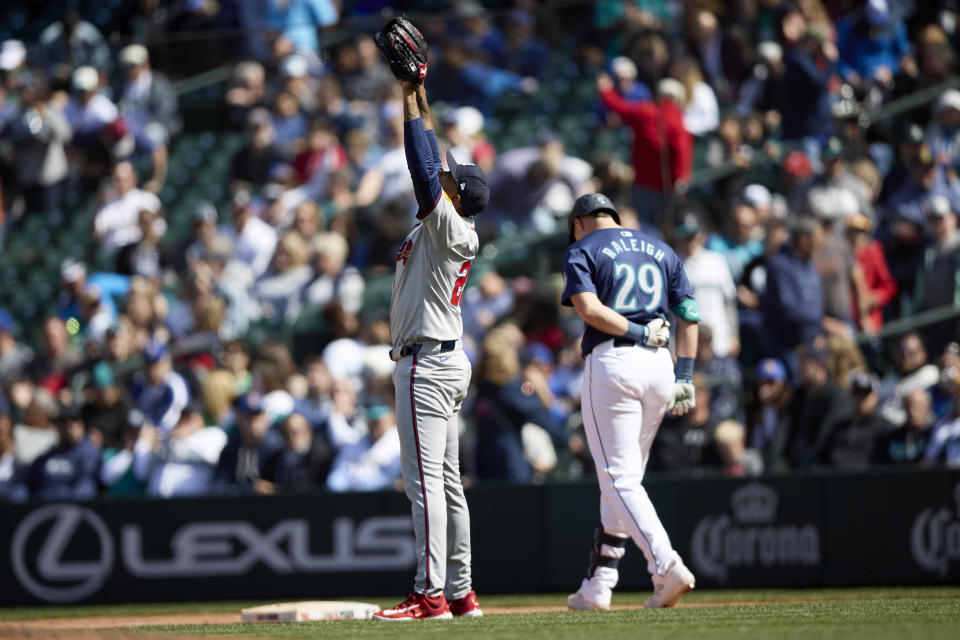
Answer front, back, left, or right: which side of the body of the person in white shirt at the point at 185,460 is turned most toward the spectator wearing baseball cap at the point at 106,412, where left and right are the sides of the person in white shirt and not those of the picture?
right

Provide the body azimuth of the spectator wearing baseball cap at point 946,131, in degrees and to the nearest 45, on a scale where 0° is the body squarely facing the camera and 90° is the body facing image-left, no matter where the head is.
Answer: approximately 0°

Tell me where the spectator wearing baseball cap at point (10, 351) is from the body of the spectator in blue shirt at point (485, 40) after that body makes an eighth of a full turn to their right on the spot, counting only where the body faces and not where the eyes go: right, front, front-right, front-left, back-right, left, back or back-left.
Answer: front-right

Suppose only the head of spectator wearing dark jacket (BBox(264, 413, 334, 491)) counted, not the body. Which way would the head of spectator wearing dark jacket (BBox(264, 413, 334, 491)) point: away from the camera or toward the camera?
toward the camera

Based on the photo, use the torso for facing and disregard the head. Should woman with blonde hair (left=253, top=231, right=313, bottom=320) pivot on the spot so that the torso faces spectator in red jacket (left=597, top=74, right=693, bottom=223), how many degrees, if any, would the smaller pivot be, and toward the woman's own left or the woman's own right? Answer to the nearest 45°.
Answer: approximately 90° to the woman's own left

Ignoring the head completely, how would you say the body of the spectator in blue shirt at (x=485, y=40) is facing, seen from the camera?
toward the camera

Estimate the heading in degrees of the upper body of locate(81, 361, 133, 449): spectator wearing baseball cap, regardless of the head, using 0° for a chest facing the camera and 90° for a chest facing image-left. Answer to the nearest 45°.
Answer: approximately 0°

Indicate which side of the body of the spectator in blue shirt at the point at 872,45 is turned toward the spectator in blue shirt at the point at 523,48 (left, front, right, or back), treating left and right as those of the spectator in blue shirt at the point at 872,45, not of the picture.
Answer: right

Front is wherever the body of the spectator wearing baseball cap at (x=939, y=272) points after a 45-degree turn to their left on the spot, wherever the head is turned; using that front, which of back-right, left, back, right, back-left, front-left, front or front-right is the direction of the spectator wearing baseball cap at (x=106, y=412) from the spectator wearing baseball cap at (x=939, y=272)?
right

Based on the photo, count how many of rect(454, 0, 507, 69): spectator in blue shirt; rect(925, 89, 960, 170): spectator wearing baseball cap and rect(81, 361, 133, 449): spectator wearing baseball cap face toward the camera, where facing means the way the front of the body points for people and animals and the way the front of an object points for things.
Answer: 3

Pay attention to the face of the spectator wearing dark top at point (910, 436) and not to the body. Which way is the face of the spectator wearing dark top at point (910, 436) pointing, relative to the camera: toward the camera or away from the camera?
toward the camera

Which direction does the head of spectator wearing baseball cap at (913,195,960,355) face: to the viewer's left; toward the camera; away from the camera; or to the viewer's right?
toward the camera
